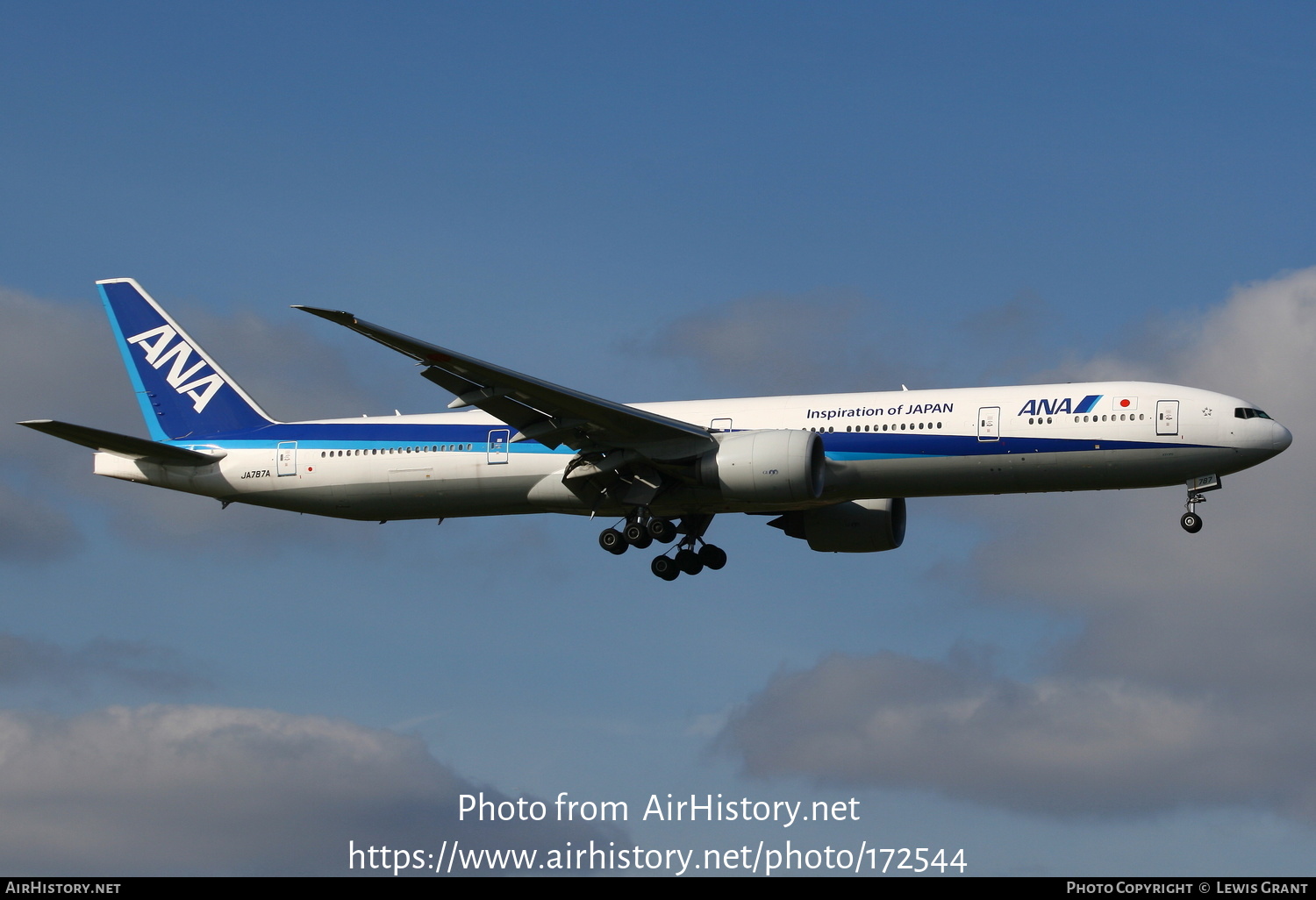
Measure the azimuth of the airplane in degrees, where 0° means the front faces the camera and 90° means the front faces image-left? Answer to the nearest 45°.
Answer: approximately 270°
